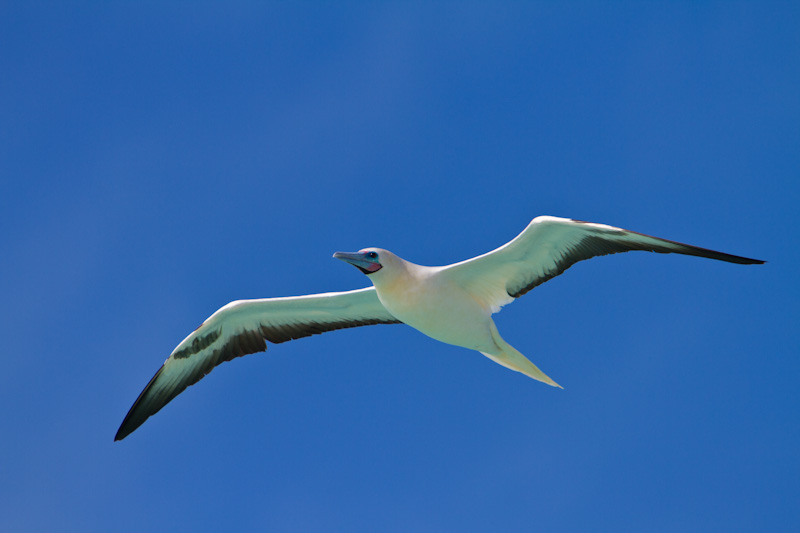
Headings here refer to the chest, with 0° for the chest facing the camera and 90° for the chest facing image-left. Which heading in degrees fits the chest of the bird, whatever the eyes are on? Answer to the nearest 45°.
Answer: approximately 45°
